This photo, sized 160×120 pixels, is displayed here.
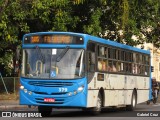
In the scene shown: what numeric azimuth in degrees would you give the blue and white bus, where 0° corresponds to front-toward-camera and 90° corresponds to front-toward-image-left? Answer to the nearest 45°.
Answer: approximately 45°

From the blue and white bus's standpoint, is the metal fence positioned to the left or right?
on its right
